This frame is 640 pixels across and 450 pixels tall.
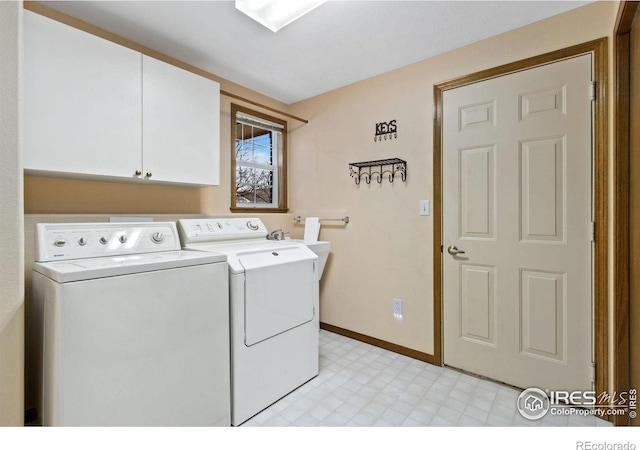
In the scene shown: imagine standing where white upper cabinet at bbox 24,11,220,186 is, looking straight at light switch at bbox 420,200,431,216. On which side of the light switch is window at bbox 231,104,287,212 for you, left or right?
left

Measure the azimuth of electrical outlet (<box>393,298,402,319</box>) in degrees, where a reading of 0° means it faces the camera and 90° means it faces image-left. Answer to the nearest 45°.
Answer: approximately 45°

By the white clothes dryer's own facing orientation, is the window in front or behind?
behind

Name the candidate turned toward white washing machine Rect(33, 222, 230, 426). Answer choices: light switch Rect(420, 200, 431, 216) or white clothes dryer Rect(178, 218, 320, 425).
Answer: the light switch

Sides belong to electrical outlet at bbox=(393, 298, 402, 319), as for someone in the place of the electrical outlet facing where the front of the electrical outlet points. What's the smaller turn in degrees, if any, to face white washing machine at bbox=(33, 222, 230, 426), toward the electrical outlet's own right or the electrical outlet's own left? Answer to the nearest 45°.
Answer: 0° — it already faces it

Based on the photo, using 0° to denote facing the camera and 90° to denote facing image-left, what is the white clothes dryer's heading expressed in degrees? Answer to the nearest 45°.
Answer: approximately 315°

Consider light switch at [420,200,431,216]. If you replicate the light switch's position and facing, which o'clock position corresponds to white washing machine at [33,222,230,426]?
The white washing machine is roughly at 12 o'clock from the light switch.

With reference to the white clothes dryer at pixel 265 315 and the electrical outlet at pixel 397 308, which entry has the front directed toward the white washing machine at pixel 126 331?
the electrical outlet

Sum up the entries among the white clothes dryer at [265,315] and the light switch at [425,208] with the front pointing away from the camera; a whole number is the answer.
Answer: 0

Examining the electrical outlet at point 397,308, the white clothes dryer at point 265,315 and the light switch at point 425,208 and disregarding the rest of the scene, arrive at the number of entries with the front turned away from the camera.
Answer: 0

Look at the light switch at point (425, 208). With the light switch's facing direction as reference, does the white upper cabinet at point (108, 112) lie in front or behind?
in front
